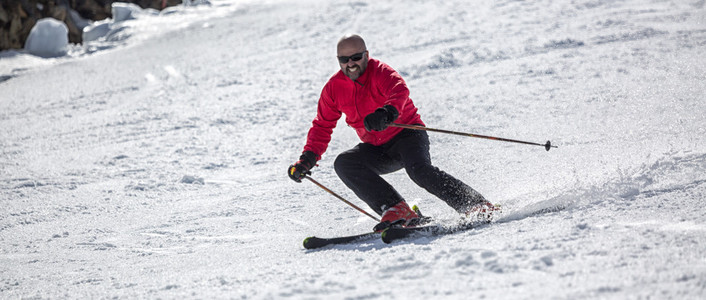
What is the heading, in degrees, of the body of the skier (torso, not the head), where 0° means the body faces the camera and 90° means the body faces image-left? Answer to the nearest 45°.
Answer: approximately 45°

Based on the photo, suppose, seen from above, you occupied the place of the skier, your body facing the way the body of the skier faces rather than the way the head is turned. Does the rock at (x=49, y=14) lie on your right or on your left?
on your right
